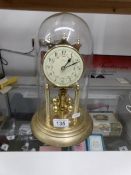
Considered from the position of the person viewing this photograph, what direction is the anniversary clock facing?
facing the viewer
